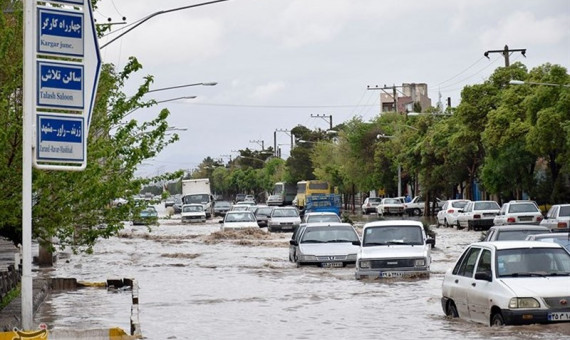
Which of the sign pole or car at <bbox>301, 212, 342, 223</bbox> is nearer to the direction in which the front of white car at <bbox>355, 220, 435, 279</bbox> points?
the sign pole

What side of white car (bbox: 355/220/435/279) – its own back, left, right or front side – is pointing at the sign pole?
front

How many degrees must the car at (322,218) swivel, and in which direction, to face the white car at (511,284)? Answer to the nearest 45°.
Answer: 0° — it already faces it

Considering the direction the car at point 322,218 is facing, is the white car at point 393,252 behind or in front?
in front

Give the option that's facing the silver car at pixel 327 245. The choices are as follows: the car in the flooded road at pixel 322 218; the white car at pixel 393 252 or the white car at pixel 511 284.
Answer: the car in the flooded road

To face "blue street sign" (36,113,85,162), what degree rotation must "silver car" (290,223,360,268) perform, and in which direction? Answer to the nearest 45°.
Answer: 0° — it already faces it

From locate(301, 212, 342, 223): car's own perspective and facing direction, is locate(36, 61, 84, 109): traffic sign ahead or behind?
ahead

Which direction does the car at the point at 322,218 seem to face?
toward the camera

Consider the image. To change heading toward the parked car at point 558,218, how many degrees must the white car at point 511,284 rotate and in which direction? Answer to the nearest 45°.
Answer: approximately 135° to its left

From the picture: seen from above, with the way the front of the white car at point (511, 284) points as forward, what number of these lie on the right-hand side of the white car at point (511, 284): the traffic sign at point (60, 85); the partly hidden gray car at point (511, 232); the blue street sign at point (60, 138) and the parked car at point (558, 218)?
2

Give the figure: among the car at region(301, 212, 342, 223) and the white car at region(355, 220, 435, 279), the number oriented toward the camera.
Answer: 2

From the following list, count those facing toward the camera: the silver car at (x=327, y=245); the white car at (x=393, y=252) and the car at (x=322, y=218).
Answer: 3

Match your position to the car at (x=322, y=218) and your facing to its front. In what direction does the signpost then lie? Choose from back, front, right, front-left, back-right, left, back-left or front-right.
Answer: front

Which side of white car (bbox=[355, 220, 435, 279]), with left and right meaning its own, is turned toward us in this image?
front

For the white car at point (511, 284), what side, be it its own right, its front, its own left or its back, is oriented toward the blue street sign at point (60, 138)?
right

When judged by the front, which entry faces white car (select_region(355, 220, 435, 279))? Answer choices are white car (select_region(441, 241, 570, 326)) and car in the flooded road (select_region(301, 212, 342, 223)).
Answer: the car in the flooded road
